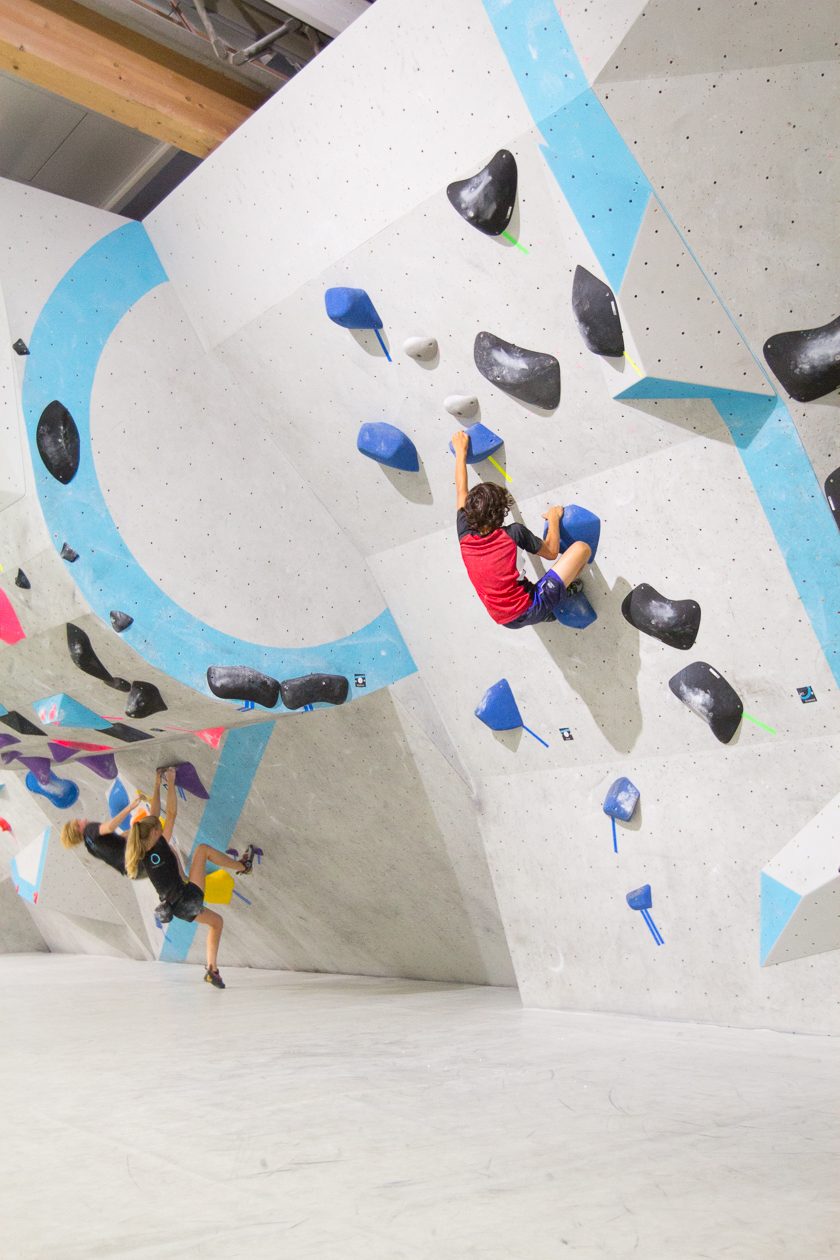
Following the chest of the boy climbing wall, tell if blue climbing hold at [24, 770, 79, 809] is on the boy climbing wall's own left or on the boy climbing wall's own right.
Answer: on the boy climbing wall's own left

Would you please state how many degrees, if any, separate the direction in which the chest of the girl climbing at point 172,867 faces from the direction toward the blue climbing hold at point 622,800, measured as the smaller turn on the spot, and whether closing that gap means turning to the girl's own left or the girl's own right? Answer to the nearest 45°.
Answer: approximately 90° to the girl's own right

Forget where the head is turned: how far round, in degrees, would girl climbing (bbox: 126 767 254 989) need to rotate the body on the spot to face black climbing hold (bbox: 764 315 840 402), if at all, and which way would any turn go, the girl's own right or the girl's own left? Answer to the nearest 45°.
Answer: approximately 90° to the girl's own right

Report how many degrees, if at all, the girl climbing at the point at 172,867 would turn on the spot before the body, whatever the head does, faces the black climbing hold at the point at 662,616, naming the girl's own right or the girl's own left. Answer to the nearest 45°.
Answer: approximately 90° to the girl's own right

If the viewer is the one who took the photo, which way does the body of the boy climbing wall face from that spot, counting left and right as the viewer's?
facing away from the viewer and to the right of the viewer

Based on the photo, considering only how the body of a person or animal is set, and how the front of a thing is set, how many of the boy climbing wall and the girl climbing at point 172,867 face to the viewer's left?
0

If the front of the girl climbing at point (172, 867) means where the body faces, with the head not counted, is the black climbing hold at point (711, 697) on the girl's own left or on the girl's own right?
on the girl's own right

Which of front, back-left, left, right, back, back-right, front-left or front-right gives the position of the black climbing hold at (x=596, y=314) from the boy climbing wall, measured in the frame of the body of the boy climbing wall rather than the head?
right

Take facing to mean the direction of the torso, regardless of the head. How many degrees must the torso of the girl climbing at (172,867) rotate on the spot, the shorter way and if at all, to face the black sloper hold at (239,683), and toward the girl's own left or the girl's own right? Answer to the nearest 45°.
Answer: approximately 135° to the girl's own right

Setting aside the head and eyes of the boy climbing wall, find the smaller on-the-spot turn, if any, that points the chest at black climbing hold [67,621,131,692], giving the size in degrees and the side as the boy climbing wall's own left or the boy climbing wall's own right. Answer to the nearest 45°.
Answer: approximately 90° to the boy climbing wall's own left

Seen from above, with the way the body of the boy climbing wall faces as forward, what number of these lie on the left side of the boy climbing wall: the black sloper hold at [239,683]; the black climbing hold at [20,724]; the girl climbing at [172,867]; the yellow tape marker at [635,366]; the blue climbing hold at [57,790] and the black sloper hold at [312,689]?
5
